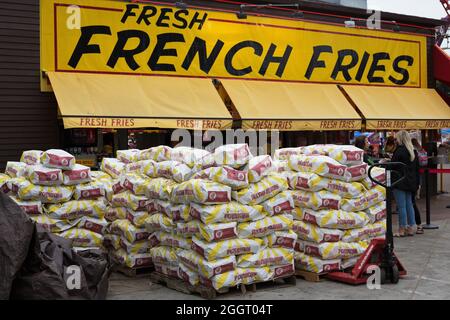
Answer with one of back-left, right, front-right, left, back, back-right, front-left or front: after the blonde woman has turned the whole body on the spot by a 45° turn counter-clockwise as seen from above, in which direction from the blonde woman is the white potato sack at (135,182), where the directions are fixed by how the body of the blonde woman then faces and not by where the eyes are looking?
front

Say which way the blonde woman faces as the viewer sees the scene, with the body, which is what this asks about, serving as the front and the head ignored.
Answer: to the viewer's left

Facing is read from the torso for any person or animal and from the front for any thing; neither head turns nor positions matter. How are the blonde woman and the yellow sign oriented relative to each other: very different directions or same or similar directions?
very different directions

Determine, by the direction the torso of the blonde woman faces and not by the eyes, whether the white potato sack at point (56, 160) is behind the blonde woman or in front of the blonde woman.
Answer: in front

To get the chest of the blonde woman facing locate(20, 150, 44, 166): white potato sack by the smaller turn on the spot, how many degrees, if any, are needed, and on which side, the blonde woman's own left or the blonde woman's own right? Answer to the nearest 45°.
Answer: approximately 45° to the blonde woman's own left

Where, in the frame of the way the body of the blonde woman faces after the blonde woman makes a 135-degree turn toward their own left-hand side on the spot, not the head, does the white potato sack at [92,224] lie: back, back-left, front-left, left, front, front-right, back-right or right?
right

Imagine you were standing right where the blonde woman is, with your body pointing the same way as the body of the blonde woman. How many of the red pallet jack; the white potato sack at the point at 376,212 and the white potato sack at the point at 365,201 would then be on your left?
3

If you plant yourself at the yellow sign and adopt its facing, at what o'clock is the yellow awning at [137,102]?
The yellow awning is roughly at 3 o'clock from the yellow sign.

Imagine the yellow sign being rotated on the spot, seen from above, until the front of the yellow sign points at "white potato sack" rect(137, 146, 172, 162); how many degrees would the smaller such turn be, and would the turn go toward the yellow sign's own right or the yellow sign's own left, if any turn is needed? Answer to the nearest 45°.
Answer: approximately 45° to the yellow sign's own right

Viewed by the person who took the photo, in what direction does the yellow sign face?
facing the viewer and to the right of the viewer

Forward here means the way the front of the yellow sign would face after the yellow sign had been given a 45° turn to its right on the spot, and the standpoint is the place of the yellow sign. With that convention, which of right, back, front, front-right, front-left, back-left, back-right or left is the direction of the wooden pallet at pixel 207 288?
front

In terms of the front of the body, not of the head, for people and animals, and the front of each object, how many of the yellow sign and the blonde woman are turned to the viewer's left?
1

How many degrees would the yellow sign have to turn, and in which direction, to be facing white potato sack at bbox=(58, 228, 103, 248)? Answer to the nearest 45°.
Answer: approximately 45° to its right
